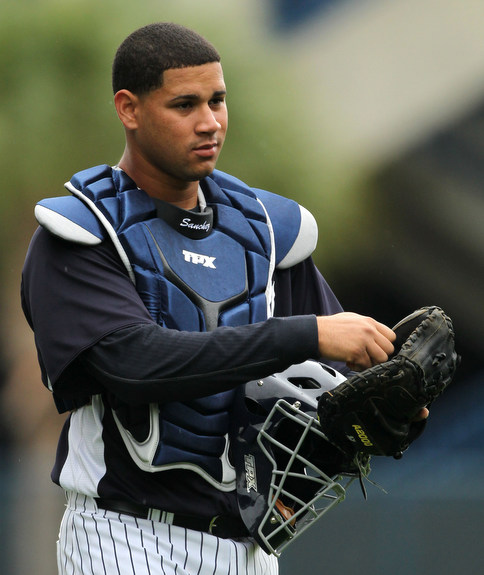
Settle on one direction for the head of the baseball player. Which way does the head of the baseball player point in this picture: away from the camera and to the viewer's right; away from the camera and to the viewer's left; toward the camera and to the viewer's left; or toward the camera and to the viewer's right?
toward the camera and to the viewer's right

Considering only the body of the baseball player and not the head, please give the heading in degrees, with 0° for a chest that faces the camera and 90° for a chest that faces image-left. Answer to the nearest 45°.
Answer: approximately 315°
